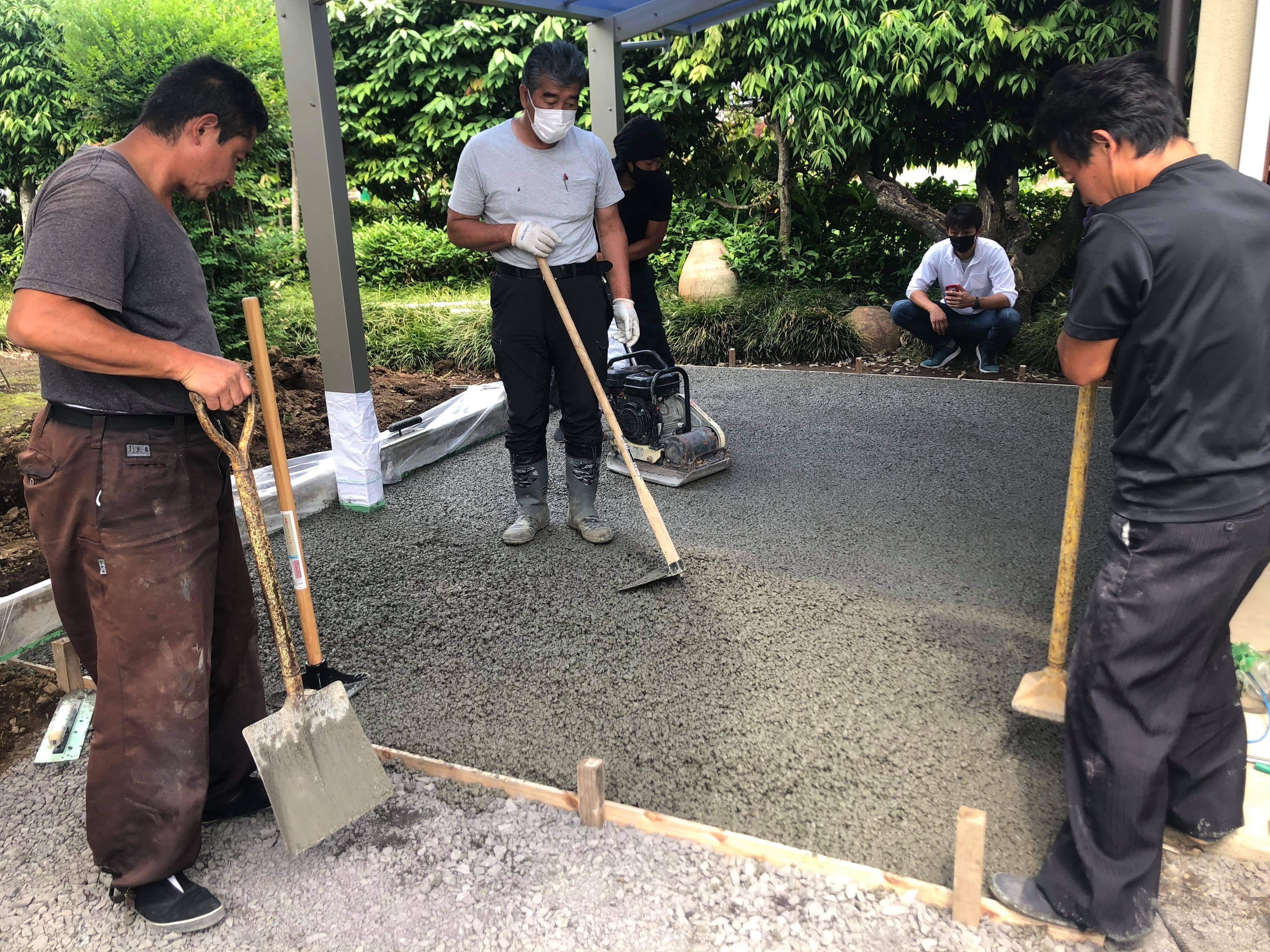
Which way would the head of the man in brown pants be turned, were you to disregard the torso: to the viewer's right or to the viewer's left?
to the viewer's right

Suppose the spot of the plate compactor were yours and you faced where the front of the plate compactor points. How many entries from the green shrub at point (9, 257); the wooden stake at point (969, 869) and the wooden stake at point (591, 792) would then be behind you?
1

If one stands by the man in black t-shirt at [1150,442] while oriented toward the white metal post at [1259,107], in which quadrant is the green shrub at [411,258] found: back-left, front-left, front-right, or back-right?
front-left

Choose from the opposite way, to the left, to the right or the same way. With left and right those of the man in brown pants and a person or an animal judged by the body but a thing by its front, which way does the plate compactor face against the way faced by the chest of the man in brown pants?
to the right

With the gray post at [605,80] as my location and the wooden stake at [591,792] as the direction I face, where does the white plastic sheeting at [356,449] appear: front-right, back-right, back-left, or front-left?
front-right

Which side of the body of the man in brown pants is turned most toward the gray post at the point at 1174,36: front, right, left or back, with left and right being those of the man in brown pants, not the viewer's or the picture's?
front

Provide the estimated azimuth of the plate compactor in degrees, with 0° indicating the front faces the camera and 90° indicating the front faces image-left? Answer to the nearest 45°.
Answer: approximately 315°

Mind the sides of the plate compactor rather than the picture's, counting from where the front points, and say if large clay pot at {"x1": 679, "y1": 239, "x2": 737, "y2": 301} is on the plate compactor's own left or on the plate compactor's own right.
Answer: on the plate compactor's own left

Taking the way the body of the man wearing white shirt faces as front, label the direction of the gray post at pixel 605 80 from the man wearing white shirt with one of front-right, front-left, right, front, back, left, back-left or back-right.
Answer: front-right

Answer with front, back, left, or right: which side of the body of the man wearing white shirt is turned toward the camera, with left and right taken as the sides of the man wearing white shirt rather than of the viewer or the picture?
front

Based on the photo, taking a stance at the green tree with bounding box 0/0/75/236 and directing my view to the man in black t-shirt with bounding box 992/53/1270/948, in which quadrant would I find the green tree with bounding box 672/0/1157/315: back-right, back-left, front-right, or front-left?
front-left

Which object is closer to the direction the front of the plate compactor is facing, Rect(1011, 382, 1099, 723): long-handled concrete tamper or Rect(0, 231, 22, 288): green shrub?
the long-handled concrete tamper

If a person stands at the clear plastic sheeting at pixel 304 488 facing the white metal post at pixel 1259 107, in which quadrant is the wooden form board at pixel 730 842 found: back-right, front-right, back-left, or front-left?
front-right

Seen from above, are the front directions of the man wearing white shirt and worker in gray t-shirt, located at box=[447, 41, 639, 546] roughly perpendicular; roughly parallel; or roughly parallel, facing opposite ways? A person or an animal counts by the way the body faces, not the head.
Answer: roughly parallel

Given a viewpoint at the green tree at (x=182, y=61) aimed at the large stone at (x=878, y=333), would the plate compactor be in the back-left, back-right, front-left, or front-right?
front-right

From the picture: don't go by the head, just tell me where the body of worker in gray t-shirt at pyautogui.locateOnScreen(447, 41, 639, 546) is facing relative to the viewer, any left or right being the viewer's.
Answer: facing the viewer

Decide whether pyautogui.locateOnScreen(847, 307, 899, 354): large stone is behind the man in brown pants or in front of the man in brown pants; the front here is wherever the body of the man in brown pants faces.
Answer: in front

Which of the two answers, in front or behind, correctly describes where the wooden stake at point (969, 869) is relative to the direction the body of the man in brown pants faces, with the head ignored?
in front
